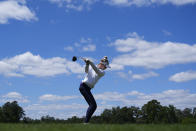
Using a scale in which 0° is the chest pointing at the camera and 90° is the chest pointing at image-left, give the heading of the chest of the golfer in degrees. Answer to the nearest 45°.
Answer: approximately 315°
